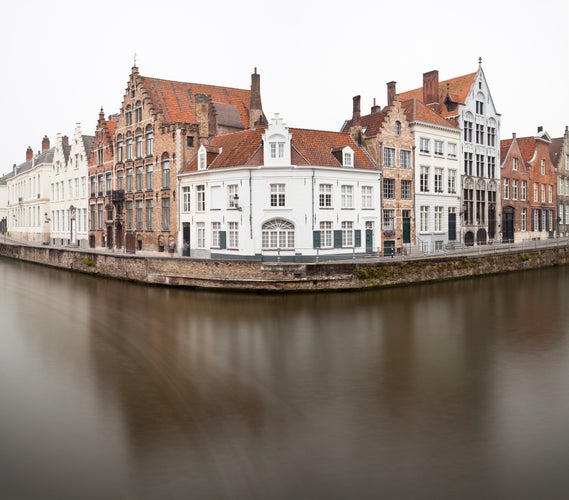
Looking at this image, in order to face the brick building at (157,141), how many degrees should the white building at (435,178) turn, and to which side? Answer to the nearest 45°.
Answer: approximately 135° to its right

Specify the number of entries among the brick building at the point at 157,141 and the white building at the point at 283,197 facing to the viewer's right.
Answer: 0

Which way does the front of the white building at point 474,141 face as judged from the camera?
facing the viewer and to the right of the viewer

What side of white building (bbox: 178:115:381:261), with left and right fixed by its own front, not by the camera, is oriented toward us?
front

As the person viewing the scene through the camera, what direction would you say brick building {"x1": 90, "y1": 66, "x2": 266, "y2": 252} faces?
facing the viewer and to the left of the viewer

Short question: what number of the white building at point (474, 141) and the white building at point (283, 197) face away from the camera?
0

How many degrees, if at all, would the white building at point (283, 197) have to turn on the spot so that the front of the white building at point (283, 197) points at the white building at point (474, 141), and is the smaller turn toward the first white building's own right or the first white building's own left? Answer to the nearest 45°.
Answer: approximately 135° to the first white building's own left

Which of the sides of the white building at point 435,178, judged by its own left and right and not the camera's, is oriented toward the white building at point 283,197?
right
